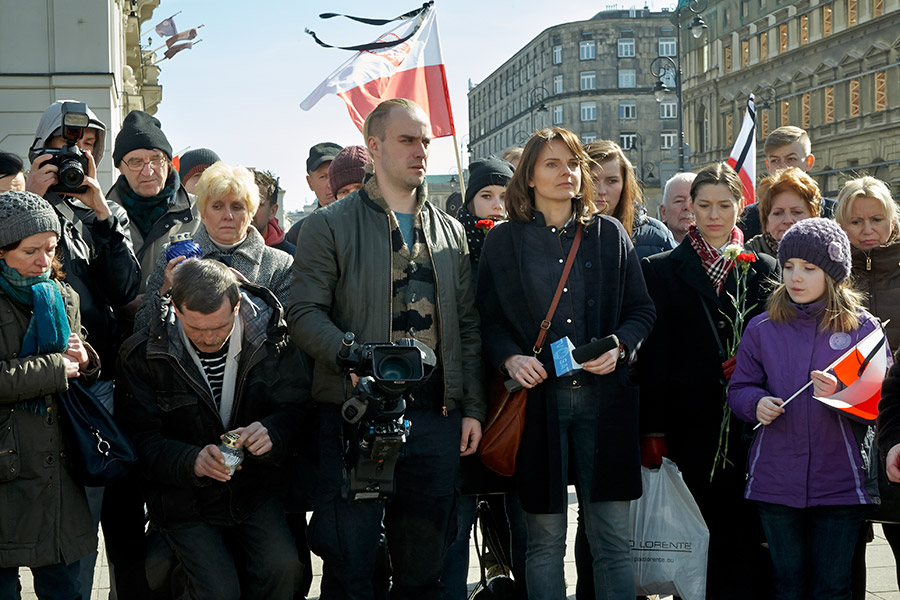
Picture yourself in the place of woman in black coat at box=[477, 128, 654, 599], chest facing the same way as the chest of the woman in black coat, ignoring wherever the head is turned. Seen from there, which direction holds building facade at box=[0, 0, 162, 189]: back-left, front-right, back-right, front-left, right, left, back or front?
back-right

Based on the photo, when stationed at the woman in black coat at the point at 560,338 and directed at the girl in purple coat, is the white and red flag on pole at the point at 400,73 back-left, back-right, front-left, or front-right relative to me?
back-left

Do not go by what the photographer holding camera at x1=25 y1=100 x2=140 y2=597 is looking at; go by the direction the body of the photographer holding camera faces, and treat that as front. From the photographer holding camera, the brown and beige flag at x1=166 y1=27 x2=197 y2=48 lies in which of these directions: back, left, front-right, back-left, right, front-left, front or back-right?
back

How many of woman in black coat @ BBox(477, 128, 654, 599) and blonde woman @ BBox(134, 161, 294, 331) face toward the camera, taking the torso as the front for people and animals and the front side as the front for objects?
2

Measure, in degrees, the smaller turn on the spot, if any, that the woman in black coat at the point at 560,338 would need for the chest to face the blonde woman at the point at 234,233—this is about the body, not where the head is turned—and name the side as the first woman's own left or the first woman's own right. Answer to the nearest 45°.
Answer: approximately 90° to the first woman's own right

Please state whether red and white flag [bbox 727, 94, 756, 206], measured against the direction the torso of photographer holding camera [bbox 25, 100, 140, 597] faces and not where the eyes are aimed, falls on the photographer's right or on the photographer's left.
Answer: on the photographer's left

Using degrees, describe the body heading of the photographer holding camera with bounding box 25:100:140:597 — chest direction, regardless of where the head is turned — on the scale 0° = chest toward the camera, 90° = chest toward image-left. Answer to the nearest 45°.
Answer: approximately 0°
